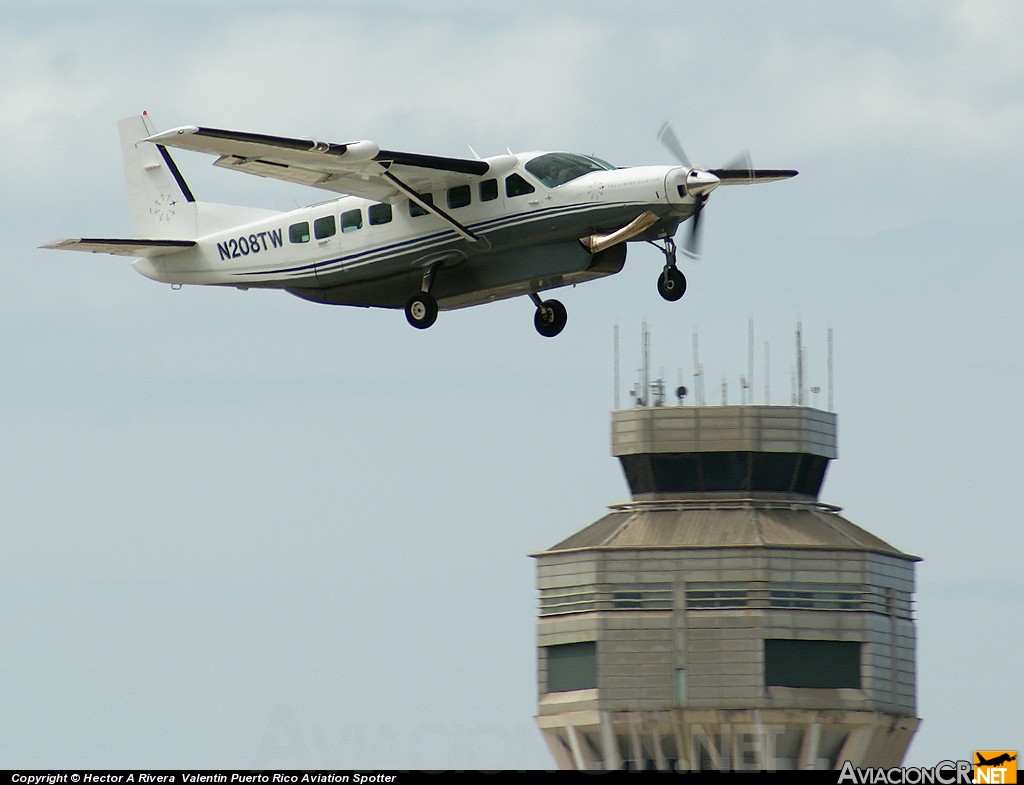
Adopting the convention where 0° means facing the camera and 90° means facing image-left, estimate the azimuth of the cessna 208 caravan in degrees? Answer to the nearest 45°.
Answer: approximately 315°
